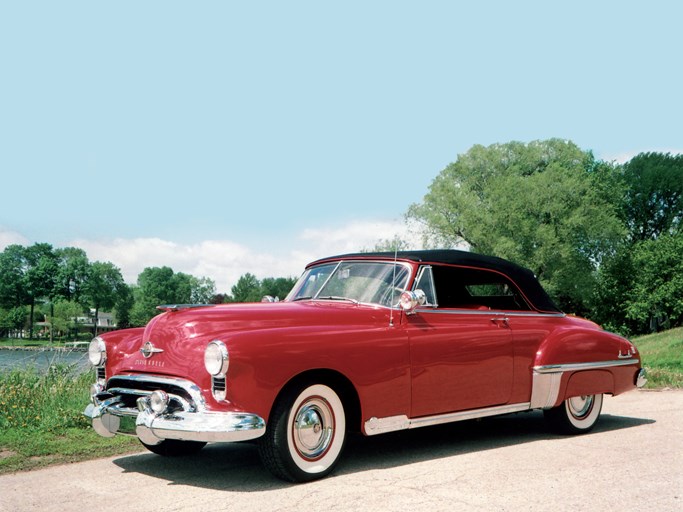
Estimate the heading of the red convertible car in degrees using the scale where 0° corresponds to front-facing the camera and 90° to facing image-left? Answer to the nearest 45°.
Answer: approximately 45°

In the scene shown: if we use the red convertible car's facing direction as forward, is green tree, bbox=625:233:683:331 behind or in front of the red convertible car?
behind

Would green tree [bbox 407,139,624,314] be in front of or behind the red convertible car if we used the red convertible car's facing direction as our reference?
behind
